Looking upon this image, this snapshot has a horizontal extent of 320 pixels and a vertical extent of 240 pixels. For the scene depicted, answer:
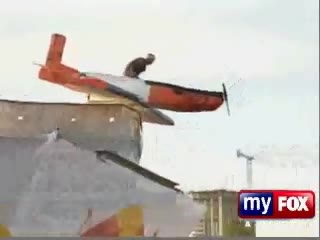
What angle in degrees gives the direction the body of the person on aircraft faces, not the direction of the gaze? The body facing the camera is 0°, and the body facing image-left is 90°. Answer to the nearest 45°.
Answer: approximately 270°
